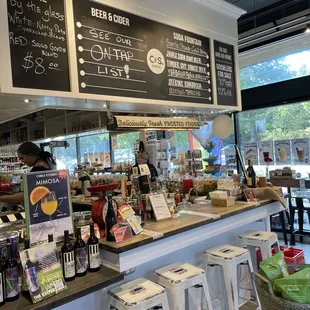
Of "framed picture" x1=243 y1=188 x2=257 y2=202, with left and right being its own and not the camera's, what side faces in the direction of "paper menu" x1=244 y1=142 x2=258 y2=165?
back

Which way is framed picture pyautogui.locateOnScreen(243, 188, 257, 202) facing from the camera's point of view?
toward the camera

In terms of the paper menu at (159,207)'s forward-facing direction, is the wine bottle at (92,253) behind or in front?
in front

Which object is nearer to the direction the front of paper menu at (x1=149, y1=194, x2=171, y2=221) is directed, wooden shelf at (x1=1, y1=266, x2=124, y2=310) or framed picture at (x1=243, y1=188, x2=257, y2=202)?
the wooden shelf

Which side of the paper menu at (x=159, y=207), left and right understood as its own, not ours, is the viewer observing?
front

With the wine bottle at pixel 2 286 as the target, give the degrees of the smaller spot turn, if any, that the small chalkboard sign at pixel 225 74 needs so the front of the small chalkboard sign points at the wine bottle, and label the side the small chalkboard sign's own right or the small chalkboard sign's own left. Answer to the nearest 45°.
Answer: approximately 90° to the small chalkboard sign's own right

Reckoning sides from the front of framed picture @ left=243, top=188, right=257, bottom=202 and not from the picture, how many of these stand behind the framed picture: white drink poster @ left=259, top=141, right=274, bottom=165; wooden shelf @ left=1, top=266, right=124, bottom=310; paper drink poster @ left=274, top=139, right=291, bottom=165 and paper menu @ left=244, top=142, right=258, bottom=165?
3

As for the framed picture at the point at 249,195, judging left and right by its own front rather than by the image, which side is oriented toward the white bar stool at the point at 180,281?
front

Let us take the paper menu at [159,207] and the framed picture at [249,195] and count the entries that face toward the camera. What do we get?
2

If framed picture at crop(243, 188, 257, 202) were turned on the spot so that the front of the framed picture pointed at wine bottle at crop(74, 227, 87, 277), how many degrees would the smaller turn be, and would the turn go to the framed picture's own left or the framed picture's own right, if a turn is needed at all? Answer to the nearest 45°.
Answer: approximately 45° to the framed picture's own right

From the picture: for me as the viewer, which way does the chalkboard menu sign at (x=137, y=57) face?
facing the viewer and to the right of the viewer

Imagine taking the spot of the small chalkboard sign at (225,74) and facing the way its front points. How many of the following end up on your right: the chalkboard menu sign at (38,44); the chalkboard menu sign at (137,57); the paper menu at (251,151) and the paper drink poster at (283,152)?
2

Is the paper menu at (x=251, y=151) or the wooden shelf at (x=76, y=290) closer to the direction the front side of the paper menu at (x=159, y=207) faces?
the wooden shelf

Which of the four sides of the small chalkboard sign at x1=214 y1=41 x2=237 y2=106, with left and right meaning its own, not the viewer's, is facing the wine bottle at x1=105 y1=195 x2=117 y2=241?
right
